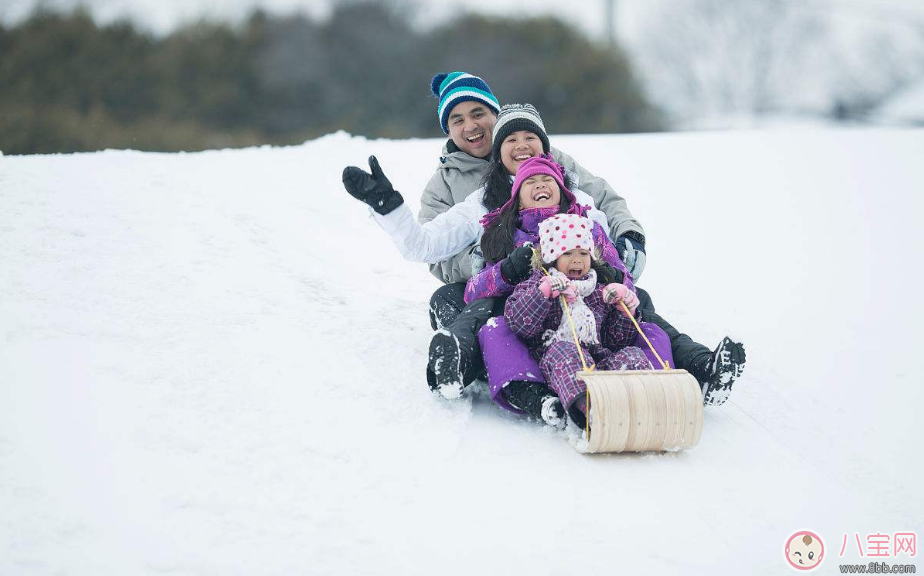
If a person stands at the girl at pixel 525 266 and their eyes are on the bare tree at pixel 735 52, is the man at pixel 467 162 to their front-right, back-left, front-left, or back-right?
front-left

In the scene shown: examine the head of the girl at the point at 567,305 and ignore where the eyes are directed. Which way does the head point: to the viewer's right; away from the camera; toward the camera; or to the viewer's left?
toward the camera

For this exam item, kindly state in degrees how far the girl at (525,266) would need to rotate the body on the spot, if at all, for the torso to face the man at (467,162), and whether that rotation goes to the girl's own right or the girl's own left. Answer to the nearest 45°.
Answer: approximately 135° to the girl's own right

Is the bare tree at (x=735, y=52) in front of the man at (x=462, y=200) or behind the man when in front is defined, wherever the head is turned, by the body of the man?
behind

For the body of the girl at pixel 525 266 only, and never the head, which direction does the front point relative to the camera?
toward the camera

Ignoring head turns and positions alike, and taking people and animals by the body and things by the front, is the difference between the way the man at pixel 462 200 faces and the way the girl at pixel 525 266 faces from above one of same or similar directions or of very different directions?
same or similar directions

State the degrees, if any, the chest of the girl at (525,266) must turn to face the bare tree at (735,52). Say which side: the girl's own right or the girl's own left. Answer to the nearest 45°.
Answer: approximately 180°

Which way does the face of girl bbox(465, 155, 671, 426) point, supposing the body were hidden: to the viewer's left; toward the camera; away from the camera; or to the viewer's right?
toward the camera

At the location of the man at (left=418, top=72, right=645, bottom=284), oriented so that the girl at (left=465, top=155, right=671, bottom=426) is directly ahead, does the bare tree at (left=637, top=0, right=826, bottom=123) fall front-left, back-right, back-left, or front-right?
back-left
